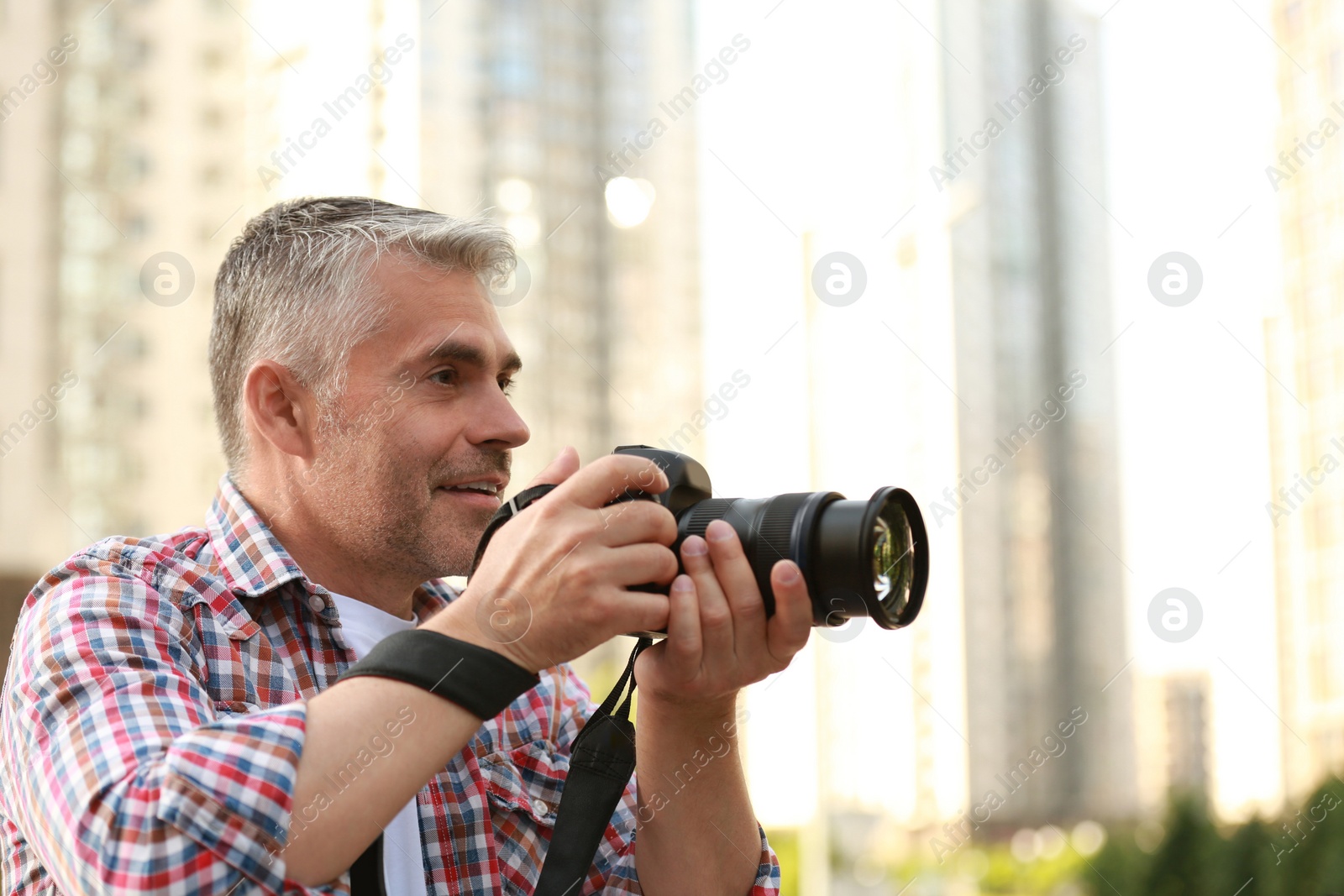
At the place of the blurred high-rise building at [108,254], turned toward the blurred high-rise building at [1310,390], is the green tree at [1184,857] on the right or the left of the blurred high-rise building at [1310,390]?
right

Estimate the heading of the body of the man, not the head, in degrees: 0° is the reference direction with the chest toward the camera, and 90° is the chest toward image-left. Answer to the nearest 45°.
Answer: approximately 315°

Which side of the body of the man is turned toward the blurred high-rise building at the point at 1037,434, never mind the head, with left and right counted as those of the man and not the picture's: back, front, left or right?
left

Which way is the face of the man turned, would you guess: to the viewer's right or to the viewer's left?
to the viewer's right

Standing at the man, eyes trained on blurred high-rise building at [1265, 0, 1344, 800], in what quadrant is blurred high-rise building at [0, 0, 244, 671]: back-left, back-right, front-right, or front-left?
front-left

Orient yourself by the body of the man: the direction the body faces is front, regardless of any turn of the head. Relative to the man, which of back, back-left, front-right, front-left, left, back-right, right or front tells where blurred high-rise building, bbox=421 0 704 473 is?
back-left

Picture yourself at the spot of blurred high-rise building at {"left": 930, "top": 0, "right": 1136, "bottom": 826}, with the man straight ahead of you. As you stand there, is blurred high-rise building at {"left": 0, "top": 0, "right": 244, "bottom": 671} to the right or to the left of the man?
right

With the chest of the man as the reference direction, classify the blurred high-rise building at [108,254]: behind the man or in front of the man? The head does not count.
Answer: behind

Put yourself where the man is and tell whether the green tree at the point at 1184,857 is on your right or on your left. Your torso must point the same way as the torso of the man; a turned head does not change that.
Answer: on your left

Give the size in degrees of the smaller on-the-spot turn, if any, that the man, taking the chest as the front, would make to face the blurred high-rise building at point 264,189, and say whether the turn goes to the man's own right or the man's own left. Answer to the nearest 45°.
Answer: approximately 135° to the man's own left
